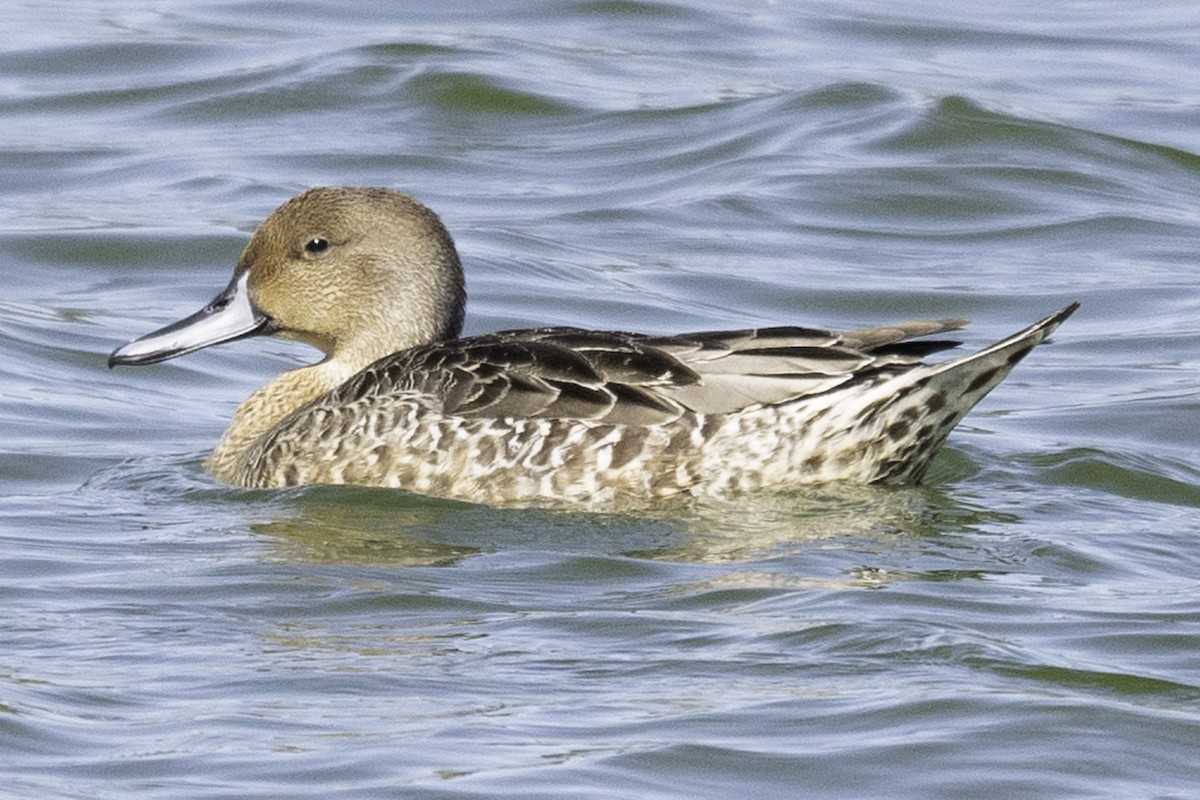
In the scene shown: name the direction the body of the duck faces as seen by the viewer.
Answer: to the viewer's left
